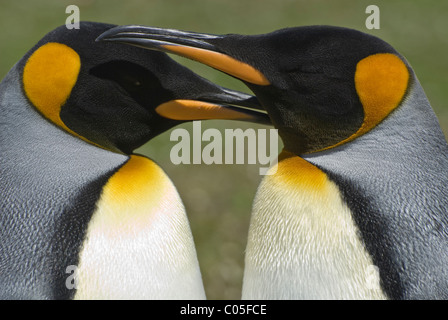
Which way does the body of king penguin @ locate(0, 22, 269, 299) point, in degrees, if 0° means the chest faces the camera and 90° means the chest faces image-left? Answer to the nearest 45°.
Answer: approximately 270°
